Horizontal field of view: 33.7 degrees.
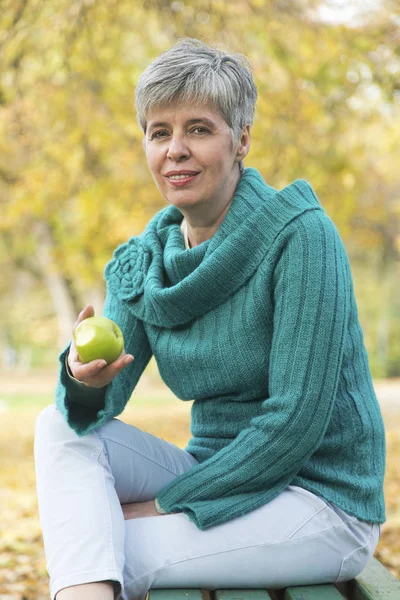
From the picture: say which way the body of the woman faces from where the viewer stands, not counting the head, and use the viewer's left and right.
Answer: facing the viewer and to the left of the viewer
